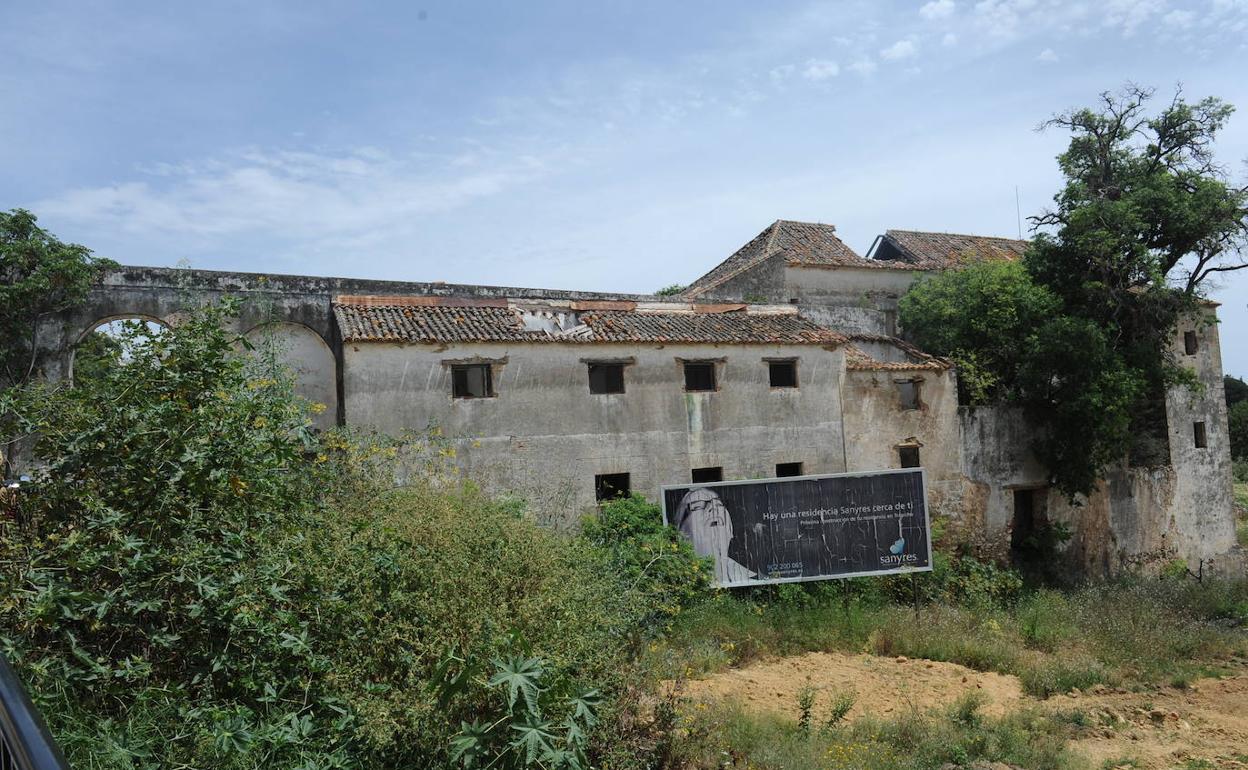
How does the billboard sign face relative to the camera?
toward the camera

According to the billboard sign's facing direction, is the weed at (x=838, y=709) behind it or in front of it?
in front

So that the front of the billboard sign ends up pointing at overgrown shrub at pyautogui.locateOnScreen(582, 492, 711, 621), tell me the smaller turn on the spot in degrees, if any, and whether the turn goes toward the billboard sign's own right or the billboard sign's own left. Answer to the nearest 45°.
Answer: approximately 45° to the billboard sign's own right

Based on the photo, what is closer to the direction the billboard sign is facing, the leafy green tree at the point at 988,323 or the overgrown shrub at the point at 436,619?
the overgrown shrub

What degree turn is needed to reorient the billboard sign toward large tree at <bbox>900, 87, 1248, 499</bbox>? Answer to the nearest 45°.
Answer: approximately 135° to its left

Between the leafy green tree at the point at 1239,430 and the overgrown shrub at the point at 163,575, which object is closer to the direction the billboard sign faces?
the overgrown shrub

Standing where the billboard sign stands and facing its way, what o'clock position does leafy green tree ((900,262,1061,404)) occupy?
The leafy green tree is roughly at 7 o'clock from the billboard sign.

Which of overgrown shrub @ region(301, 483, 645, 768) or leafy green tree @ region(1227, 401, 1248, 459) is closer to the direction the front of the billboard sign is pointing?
the overgrown shrub

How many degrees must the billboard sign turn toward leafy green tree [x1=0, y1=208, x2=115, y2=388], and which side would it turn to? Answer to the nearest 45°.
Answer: approximately 90° to its right

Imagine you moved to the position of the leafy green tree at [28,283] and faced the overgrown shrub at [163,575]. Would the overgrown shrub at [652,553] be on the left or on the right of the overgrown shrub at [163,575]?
left

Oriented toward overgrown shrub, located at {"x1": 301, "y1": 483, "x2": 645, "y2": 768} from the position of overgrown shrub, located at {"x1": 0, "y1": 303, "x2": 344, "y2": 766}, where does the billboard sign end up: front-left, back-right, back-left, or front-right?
front-left

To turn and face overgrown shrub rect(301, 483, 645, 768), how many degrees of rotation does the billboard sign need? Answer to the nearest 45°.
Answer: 0° — it already faces it

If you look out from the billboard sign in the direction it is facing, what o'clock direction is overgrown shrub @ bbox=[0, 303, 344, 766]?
The overgrown shrub is roughly at 1 o'clock from the billboard sign.
